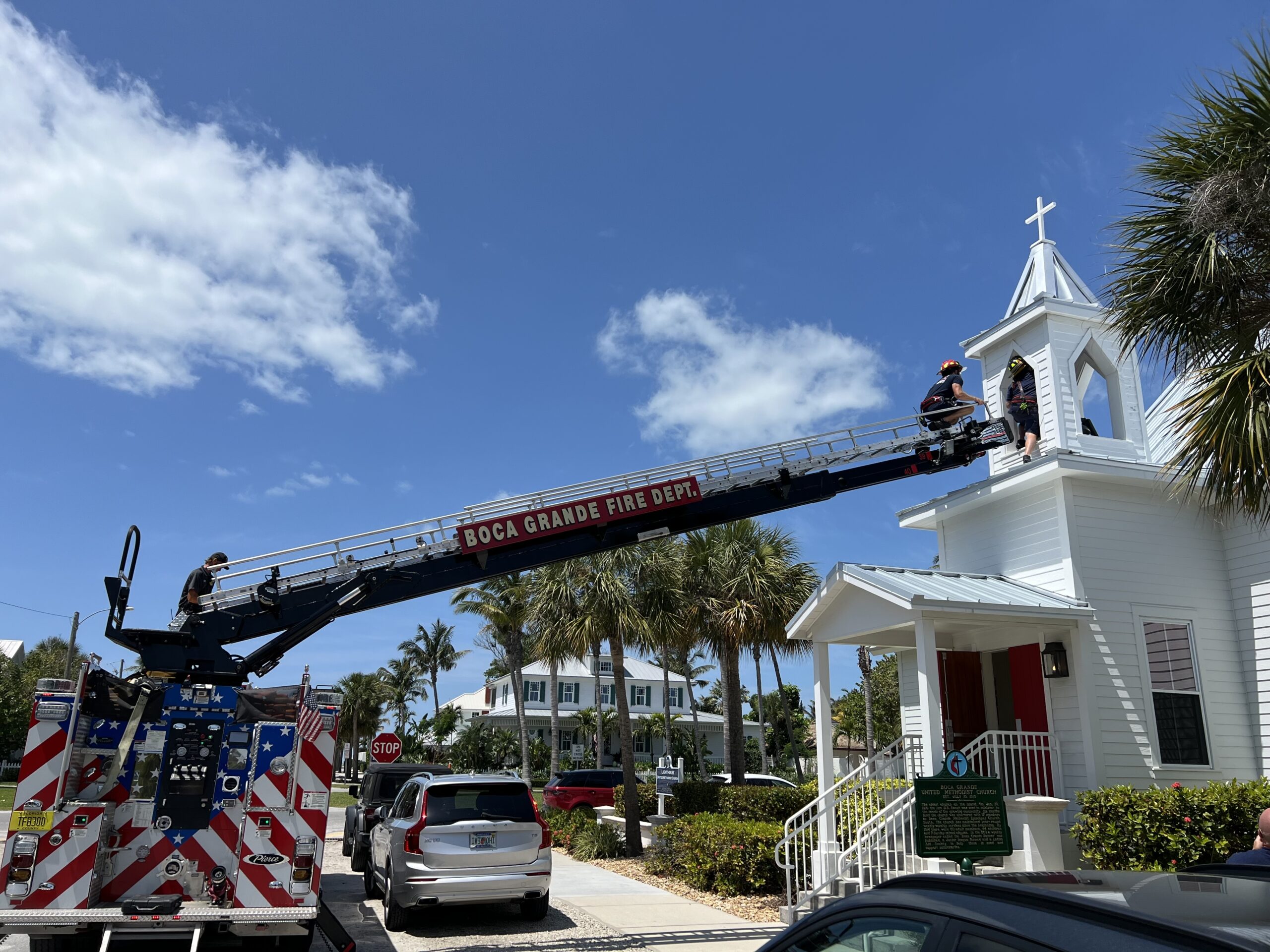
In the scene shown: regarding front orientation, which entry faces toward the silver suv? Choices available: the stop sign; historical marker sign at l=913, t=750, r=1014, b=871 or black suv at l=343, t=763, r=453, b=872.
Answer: the stop sign

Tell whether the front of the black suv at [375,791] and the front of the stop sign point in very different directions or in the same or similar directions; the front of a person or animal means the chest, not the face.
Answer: very different directions

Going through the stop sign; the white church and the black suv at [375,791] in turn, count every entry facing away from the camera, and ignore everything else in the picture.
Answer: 1

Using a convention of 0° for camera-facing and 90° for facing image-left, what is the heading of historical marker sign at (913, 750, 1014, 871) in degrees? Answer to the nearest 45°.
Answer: approximately 0°

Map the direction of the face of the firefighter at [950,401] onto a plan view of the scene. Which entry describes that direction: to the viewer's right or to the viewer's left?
to the viewer's right

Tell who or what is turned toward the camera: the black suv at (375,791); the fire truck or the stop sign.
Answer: the stop sign

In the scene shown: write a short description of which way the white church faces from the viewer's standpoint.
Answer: facing the viewer and to the left of the viewer

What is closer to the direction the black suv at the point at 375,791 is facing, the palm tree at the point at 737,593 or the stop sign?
the stop sign

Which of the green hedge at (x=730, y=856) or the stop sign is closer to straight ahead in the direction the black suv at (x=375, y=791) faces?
the stop sign

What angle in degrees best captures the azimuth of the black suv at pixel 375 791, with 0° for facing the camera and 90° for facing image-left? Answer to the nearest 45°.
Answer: approximately 180°

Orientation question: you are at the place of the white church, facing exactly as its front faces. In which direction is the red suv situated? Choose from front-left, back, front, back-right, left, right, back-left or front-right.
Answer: right

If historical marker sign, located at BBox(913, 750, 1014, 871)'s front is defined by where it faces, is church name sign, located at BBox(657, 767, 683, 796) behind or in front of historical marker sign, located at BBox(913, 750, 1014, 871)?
behind

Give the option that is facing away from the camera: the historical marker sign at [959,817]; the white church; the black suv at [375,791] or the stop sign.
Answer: the black suv

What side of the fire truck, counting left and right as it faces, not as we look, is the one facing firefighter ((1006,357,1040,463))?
right

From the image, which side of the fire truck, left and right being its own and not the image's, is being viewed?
back

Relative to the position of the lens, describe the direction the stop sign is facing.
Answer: facing the viewer

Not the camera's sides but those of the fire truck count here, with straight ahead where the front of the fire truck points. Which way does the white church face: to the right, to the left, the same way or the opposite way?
to the left
